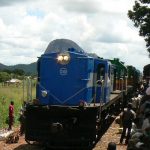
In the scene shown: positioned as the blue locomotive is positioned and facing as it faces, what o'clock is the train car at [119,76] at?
The train car is roughly at 5 o'clock from the blue locomotive.

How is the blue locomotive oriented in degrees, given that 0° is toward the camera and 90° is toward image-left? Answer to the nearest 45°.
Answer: approximately 45°

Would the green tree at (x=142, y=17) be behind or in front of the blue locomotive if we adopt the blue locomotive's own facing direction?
behind
